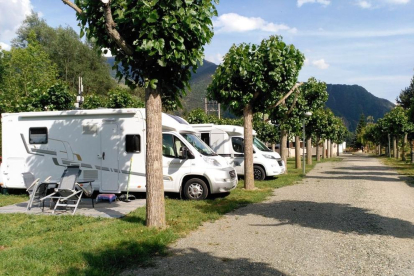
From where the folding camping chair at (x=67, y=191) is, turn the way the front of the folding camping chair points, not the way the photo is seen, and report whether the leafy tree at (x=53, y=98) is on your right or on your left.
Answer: on your right

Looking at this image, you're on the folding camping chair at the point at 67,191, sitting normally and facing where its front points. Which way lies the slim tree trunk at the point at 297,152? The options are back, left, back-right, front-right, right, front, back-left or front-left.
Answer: back

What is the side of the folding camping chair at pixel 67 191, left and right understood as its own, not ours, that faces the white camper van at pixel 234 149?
back

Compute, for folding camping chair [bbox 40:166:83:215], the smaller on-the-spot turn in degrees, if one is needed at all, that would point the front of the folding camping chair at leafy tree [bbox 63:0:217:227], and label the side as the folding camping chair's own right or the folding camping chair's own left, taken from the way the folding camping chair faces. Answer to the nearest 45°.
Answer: approximately 90° to the folding camping chair's own left

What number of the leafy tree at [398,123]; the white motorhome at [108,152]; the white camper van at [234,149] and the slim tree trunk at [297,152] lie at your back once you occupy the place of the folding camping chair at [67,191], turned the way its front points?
4

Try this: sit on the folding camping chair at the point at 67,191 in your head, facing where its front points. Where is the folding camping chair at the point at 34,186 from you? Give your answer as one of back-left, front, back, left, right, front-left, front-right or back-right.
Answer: right

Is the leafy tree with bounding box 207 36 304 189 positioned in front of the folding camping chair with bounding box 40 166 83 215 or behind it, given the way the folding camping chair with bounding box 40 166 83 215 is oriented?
behind

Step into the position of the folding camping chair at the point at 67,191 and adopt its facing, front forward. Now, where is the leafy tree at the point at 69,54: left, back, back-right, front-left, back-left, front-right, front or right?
back-right

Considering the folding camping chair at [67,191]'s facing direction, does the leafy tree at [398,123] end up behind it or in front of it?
behind

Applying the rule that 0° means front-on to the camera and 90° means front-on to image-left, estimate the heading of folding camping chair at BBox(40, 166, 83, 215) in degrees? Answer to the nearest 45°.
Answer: approximately 45°

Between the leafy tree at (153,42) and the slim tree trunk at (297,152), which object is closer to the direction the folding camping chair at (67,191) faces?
the leafy tree
